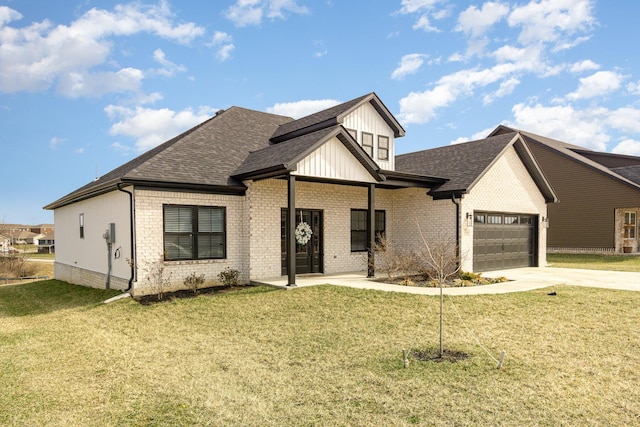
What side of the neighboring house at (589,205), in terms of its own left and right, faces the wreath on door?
right

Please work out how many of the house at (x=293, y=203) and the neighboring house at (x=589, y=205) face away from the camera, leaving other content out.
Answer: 0

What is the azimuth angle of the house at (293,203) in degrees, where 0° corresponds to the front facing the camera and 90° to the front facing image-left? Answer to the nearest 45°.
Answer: approximately 315°
